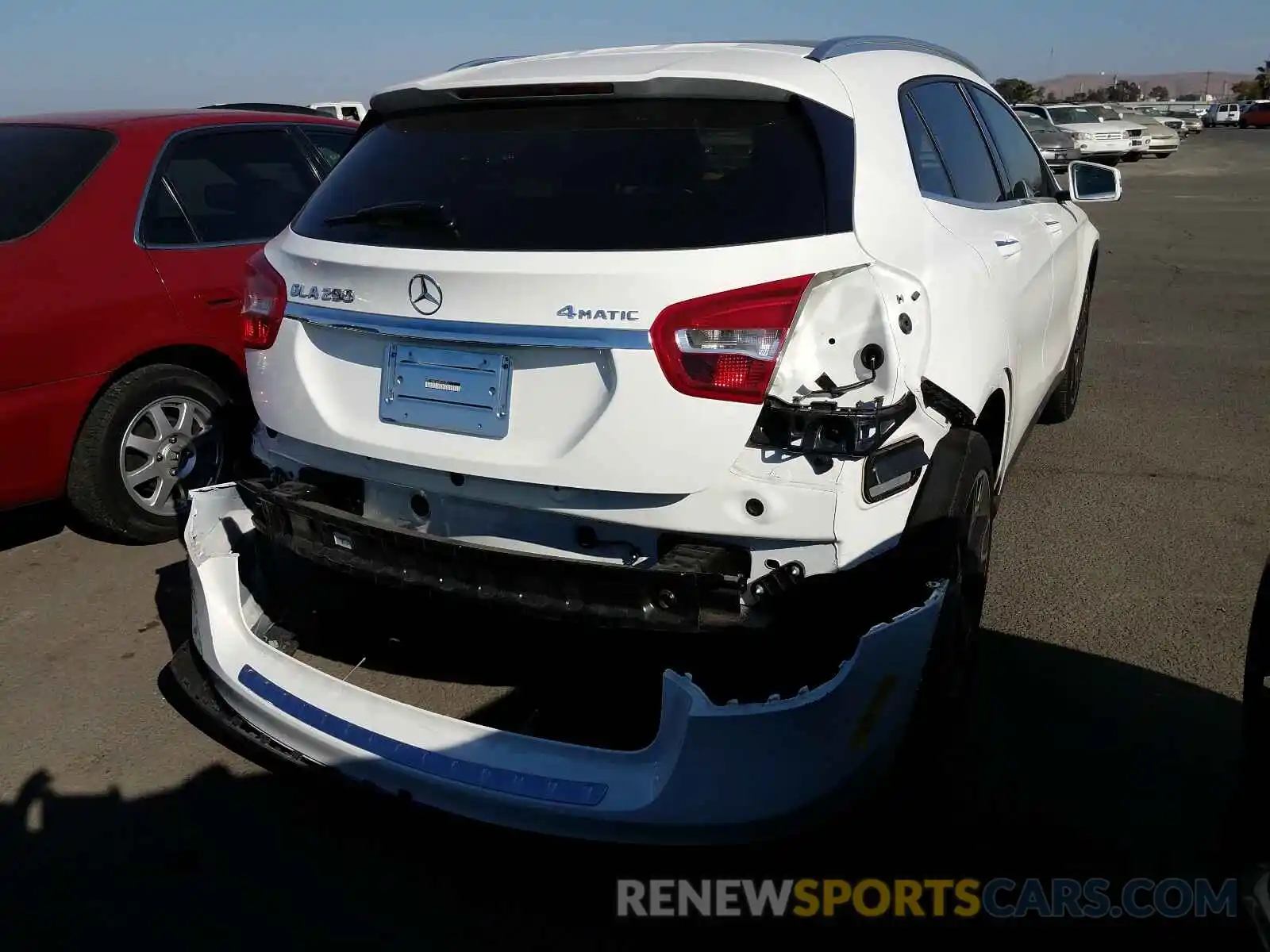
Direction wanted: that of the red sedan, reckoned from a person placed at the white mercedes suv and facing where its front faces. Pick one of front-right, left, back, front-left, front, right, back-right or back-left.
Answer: left

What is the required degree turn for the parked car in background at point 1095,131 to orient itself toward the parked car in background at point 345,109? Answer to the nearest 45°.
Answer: approximately 90° to its right

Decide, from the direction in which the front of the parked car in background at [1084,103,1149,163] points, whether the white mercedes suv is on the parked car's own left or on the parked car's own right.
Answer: on the parked car's own right

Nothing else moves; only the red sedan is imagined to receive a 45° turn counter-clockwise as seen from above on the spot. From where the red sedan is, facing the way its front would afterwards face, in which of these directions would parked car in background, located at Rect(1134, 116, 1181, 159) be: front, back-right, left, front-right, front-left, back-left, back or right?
front-right

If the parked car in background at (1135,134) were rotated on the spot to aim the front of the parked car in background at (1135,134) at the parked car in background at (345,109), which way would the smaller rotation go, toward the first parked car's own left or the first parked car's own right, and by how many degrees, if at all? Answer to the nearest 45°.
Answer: approximately 90° to the first parked car's own right

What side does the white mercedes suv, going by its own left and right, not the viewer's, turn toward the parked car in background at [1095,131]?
front

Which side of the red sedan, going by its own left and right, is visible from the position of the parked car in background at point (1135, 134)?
front

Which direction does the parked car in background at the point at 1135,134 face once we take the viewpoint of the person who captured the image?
facing the viewer and to the right of the viewer

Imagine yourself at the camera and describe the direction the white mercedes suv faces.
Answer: facing away from the viewer and to the right of the viewer

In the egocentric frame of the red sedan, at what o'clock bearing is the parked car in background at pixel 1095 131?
The parked car in background is roughly at 12 o'clock from the red sedan.

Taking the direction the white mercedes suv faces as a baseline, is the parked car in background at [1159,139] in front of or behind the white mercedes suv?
in front

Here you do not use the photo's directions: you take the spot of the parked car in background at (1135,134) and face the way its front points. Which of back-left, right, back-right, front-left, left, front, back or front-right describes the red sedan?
front-right

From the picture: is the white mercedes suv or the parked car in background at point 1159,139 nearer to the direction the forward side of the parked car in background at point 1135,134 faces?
the white mercedes suv
